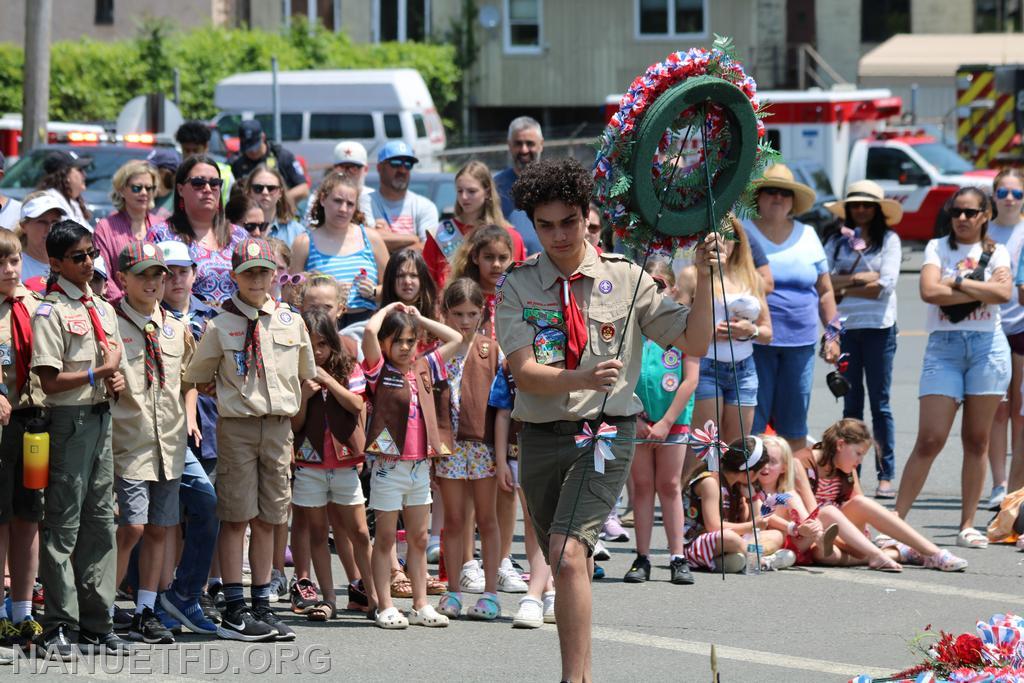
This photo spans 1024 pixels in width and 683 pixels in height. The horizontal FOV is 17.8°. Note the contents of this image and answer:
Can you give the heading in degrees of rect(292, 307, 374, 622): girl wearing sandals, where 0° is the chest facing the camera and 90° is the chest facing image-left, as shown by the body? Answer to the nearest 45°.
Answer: approximately 45°

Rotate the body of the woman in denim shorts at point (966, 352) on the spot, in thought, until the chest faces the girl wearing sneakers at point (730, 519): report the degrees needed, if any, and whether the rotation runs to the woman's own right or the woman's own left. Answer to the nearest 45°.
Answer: approximately 45° to the woman's own right

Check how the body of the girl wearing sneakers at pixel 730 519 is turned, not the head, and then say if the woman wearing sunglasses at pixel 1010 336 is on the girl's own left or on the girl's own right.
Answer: on the girl's own left

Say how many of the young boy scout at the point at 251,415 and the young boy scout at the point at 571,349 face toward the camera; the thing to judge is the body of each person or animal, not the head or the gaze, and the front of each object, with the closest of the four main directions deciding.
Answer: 2

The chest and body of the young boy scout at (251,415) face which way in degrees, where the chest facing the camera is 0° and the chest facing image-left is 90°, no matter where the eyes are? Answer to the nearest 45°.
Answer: approximately 0°

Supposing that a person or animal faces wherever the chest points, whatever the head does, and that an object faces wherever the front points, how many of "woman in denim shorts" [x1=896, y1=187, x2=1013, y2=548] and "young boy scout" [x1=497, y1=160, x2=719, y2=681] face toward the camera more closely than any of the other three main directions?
2

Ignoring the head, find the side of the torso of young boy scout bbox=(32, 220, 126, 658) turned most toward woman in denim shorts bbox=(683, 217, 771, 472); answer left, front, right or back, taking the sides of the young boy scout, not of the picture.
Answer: left

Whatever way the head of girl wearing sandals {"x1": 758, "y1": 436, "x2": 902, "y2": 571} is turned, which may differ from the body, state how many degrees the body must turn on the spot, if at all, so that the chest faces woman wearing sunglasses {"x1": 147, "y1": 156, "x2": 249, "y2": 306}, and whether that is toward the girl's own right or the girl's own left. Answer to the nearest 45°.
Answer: approximately 135° to the girl's own right

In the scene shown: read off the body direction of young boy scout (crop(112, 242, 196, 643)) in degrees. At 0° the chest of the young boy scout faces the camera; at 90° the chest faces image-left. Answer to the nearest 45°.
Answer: approximately 315°
